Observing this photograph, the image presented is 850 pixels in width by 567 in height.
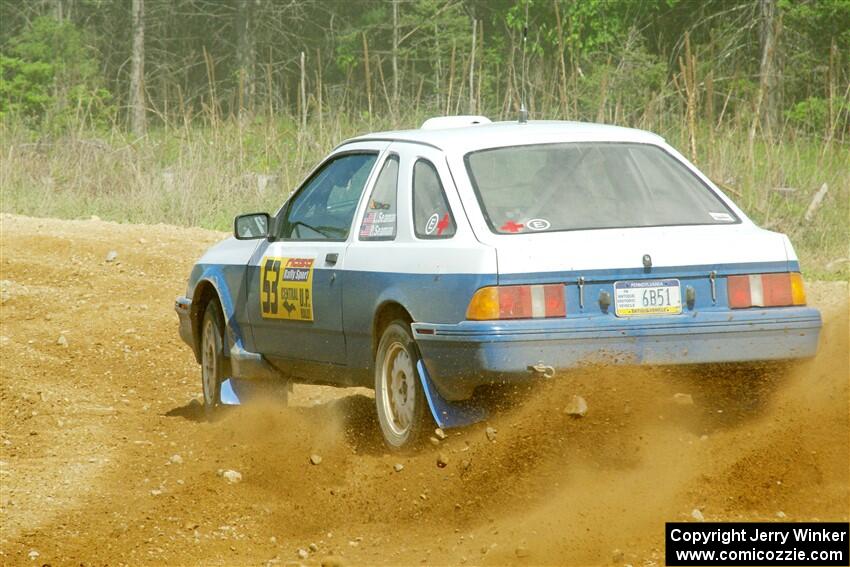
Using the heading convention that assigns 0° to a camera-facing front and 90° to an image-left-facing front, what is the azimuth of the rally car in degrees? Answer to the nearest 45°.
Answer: approximately 135°

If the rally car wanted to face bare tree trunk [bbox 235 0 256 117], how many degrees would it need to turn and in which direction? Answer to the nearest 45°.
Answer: approximately 45° to its right
